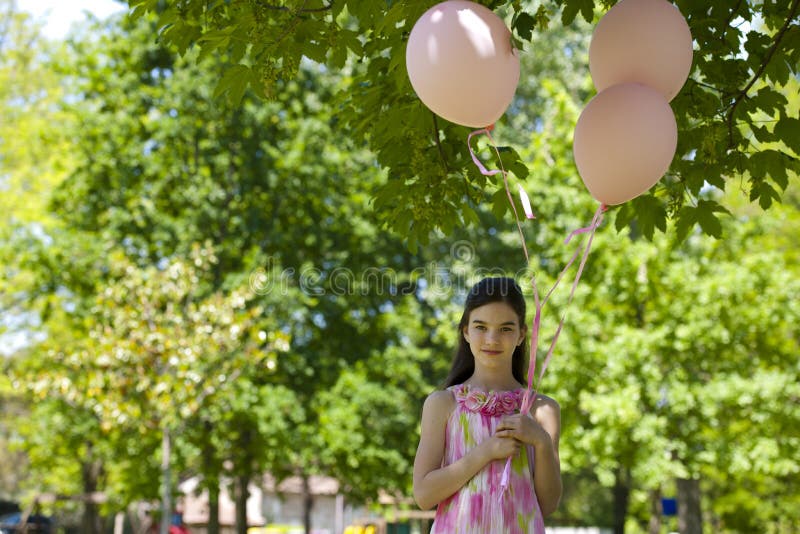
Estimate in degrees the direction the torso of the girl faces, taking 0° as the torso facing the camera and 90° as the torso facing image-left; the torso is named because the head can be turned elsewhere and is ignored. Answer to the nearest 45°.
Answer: approximately 0°
